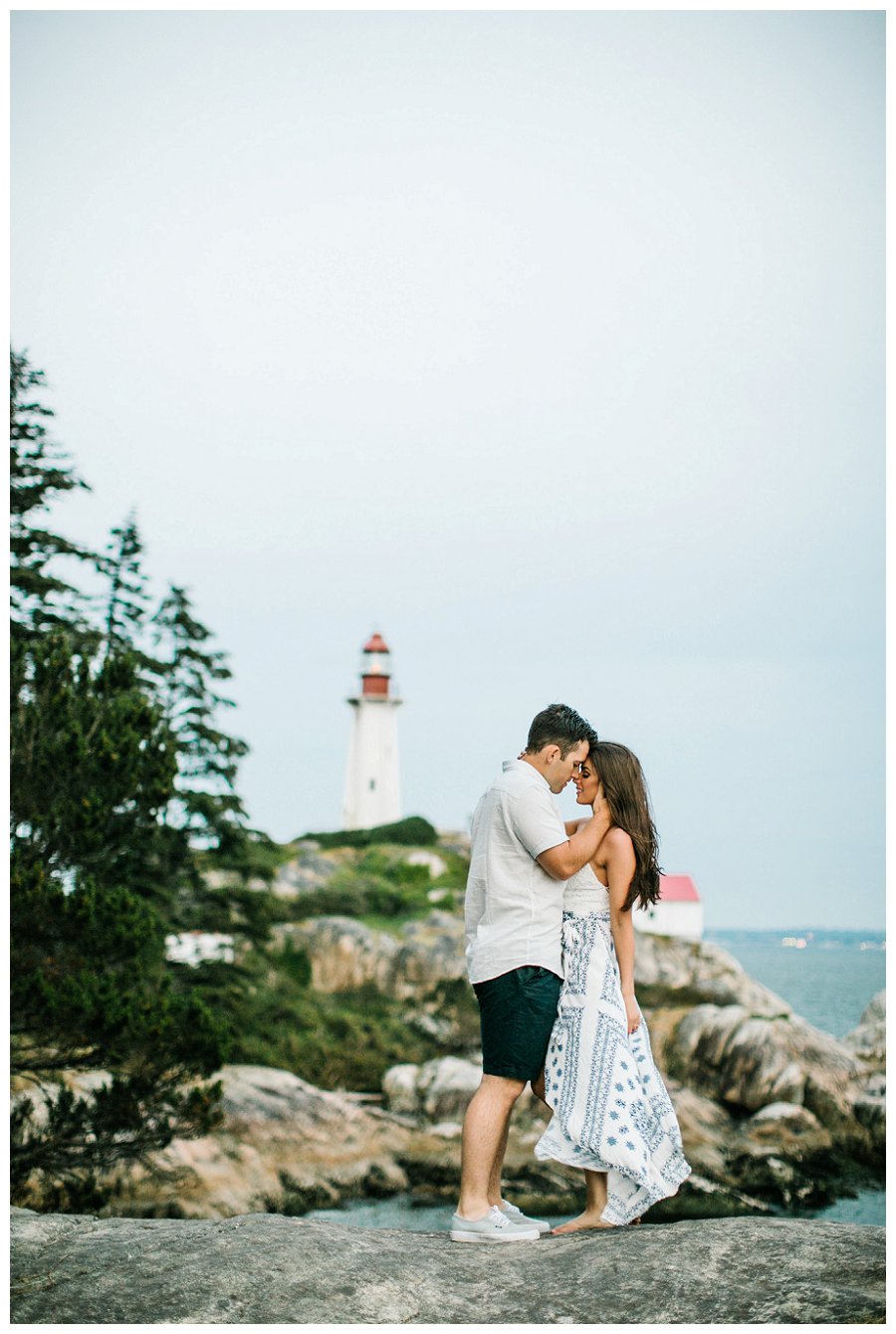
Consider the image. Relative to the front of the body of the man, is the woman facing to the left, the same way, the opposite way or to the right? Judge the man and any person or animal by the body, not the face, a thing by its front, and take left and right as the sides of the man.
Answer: the opposite way

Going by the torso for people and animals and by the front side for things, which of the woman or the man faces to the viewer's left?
the woman

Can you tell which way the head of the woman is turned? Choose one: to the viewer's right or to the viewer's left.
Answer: to the viewer's left

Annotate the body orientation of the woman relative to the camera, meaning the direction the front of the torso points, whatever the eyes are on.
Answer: to the viewer's left

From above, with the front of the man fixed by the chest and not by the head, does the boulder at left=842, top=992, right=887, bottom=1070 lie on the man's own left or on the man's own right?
on the man's own left

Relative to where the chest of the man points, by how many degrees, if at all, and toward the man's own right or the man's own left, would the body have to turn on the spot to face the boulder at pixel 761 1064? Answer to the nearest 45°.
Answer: approximately 90° to the man's own left

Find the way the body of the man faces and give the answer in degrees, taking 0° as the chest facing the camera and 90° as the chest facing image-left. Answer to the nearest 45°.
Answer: approximately 270°

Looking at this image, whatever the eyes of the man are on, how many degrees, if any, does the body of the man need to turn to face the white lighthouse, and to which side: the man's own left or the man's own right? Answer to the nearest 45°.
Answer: approximately 90° to the man's own left

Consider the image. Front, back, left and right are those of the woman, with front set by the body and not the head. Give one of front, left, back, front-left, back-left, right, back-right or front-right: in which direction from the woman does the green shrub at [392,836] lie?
right

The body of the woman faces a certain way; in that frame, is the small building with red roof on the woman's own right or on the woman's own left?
on the woman's own right

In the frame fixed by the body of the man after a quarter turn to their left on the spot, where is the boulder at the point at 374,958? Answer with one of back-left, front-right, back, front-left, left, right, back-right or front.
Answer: front
